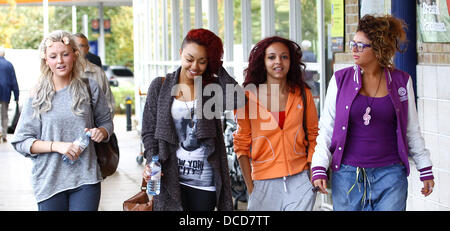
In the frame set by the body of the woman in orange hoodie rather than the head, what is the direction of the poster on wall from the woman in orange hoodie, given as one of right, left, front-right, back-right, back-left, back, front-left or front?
back-left

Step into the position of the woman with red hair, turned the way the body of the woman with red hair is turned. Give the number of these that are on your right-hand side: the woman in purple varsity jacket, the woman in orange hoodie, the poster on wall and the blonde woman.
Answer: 1

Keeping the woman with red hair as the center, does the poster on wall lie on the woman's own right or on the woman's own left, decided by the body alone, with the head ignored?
on the woman's own left

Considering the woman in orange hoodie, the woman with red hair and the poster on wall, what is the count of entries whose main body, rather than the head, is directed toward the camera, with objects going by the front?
3

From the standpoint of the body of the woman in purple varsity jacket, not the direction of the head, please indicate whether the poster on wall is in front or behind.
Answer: behind

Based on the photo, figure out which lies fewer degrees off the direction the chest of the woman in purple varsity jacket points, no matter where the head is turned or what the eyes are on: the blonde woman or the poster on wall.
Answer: the blonde woman

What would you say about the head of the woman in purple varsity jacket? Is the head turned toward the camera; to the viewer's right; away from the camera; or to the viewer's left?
to the viewer's left

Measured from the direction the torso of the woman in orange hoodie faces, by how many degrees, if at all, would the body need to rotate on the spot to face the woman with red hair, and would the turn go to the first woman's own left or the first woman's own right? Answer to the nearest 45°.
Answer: approximately 90° to the first woman's own right

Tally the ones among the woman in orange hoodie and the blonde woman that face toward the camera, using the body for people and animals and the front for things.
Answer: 2

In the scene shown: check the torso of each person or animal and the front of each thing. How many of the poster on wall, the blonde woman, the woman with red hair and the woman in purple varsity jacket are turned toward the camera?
4

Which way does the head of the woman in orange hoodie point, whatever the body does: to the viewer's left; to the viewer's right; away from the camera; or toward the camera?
toward the camera

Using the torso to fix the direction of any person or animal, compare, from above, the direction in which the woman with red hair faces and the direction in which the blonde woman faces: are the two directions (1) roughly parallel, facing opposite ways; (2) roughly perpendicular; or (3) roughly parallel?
roughly parallel

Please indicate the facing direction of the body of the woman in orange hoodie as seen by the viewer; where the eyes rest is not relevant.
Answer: toward the camera

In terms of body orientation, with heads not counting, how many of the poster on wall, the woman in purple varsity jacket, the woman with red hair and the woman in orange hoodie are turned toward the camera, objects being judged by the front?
4

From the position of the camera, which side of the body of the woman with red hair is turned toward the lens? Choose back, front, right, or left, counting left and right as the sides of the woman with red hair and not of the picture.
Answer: front
